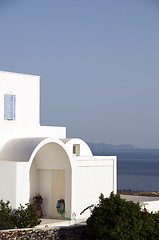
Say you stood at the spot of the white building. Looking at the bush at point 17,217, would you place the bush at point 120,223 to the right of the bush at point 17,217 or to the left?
left

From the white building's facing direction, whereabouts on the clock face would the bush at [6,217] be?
The bush is roughly at 2 o'clock from the white building.

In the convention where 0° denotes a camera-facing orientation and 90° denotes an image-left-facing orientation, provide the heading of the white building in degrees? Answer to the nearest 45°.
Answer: approximately 315°

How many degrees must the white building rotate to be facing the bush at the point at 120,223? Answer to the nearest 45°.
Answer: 0° — it already faces it

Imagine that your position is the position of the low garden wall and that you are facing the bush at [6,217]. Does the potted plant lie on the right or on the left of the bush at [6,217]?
right
